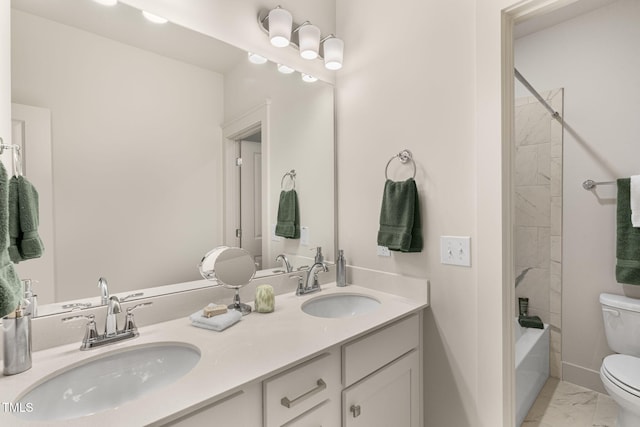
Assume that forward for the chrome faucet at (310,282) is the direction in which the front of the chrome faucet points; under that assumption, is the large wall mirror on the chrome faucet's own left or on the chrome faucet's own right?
on the chrome faucet's own right

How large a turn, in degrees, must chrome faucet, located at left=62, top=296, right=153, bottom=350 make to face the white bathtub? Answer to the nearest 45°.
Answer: approximately 45° to its left

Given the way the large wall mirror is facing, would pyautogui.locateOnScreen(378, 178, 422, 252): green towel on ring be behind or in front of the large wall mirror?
in front

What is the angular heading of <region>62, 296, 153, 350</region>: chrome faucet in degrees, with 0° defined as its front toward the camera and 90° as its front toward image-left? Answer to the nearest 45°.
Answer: approximately 315°

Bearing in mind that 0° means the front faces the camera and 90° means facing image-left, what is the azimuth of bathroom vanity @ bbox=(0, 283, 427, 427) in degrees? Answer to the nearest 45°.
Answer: approximately 315°

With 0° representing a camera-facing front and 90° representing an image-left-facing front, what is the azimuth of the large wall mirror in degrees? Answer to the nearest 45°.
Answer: approximately 315°

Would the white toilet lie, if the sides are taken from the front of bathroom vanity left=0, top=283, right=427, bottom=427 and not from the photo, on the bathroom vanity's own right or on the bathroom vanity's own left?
on the bathroom vanity's own left

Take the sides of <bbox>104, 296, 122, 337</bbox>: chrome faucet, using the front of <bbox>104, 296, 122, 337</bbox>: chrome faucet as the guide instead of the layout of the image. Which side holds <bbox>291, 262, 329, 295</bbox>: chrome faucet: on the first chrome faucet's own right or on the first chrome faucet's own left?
on the first chrome faucet's own left

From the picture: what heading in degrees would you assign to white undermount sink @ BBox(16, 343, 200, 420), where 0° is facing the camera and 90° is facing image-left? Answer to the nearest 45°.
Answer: approximately 315°

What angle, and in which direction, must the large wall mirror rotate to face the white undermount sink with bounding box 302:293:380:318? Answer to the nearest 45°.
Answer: approximately 45° to its left
